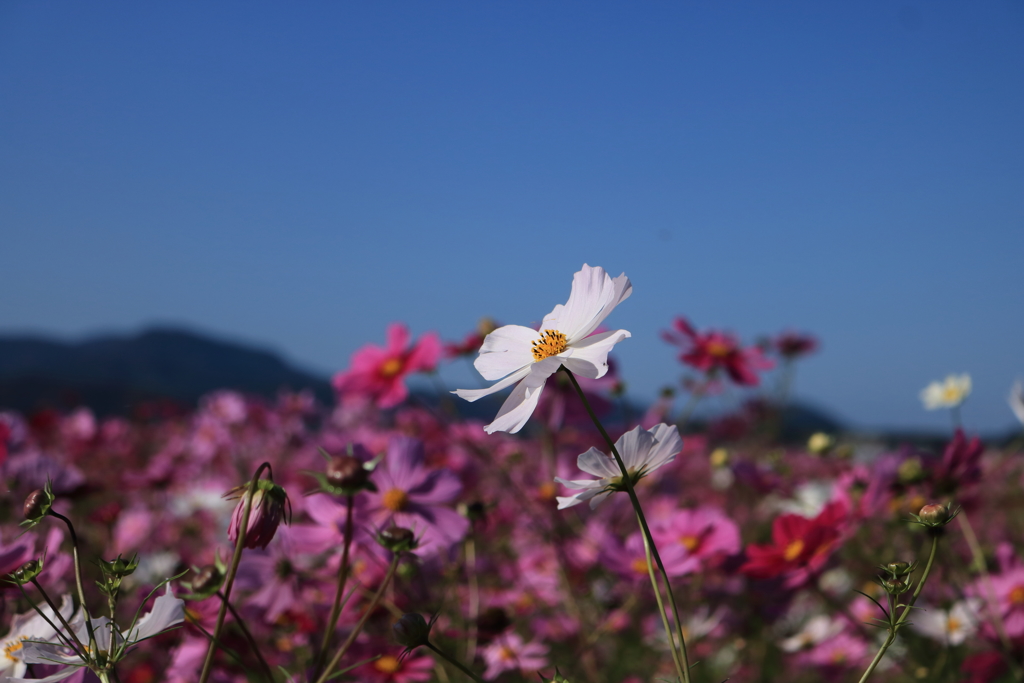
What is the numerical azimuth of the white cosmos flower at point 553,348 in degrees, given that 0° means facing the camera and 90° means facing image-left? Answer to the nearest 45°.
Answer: approximately 45°

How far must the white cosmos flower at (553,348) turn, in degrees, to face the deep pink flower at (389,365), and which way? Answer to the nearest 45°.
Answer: approximately 135° to its right
